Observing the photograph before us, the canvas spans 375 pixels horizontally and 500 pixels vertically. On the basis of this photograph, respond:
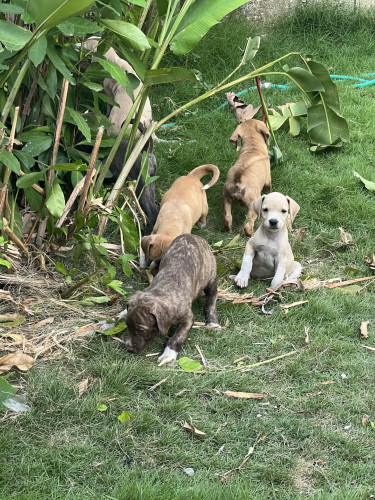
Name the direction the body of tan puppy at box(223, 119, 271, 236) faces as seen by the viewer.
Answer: away from the camera

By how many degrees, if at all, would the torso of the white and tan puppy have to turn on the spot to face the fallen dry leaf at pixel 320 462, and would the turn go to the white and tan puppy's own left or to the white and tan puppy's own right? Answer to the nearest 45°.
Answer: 0° — it already faces it

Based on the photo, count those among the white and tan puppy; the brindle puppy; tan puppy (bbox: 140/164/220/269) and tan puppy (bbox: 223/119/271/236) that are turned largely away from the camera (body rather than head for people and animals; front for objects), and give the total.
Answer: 1

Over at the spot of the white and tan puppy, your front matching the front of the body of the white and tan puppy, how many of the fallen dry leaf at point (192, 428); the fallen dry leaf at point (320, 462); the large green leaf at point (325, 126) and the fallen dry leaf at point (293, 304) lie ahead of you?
3

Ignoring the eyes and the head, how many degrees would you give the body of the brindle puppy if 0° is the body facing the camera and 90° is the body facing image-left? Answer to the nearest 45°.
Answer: approximately 45°

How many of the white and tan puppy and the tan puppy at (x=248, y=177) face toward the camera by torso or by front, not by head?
1

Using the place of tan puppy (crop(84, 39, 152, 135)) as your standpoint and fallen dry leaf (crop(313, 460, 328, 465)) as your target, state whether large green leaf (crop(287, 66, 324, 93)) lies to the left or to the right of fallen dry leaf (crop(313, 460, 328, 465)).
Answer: left

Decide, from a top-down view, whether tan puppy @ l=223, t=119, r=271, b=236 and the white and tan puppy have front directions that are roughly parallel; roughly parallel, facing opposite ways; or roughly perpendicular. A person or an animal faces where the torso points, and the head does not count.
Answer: roughly parallel, facing opposite ways

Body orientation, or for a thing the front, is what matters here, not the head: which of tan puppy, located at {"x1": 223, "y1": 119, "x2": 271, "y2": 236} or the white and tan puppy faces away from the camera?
the tan puppy

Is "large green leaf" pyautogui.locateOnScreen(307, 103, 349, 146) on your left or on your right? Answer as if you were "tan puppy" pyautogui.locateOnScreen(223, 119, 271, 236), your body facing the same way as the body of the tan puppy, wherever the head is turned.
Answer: on your right

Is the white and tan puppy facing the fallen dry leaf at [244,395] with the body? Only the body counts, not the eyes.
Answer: yes

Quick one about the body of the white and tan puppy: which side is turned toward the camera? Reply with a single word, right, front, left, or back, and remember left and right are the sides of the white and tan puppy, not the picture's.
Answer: front

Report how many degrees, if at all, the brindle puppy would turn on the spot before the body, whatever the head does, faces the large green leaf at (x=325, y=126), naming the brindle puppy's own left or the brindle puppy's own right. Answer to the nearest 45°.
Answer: approximately 180°

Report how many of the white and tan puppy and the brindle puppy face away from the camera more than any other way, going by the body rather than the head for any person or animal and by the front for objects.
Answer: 0

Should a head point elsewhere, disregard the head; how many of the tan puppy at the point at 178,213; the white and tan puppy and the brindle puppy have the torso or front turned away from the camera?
0

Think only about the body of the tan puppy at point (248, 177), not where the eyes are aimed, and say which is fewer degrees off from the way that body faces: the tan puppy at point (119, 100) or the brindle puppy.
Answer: the tan puppy

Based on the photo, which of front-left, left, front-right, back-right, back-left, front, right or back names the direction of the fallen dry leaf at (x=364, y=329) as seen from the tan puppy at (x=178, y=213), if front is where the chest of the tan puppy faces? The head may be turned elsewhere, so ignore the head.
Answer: left
